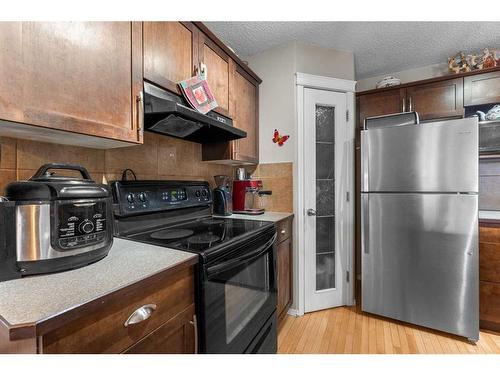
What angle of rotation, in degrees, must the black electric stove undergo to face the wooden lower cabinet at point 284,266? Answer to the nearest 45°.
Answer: approximately 90° to its left

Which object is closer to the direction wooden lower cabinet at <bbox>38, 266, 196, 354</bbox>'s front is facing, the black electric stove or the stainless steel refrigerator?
the stainless steel refrigerator

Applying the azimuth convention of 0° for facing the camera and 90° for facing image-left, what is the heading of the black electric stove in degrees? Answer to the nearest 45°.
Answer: approximately 315°

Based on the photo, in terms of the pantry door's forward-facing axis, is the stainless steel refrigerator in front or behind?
in front

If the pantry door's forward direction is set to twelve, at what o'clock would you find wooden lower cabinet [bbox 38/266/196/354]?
The wooden lower cabinet is roughly at 2 o'clock from the pantry door.

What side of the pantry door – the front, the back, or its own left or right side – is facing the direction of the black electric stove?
right

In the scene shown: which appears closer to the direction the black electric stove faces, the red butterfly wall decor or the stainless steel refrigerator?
the stainless steel refrigerator

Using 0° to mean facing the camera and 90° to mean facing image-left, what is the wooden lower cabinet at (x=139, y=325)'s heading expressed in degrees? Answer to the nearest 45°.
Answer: approximately 315°

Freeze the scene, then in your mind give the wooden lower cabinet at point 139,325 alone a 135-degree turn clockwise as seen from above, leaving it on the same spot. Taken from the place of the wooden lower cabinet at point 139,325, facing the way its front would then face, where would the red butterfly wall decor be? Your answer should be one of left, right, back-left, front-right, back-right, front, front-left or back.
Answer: back-right
